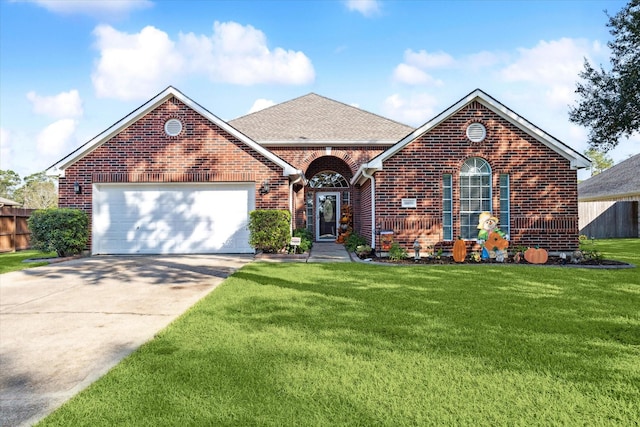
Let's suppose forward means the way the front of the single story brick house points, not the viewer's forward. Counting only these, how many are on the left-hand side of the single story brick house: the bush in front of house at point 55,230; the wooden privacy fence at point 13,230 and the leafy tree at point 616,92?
1

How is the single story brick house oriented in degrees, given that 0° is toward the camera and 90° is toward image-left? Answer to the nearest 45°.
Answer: approximately 0°

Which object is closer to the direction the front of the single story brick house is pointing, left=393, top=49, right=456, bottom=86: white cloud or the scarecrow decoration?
the scarecrow decoration

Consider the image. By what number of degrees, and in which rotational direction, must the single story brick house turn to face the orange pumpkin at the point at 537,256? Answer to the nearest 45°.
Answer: approximately 90° to its left

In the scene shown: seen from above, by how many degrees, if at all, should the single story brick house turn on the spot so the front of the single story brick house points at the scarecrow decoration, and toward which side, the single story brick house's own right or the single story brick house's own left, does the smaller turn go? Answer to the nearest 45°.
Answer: approximately 90° to the single story brick house's own left

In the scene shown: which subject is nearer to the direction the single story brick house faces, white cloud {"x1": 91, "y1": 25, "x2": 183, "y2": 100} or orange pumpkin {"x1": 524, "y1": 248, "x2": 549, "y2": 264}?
the orange pumpkin

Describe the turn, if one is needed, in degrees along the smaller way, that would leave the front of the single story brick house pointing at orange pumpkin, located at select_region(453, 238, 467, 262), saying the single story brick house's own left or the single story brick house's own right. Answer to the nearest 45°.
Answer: approximately 45° to the single story brick house's own left

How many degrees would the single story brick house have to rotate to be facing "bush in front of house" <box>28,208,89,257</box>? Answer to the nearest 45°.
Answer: approximately 90° to its right

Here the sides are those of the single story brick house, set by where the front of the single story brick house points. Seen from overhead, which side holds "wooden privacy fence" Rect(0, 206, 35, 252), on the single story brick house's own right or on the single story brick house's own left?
on the single story brick house's own right

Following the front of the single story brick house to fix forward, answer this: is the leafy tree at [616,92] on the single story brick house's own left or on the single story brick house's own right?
on the single story brick house's own left

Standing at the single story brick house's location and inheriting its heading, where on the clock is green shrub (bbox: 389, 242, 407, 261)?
The green shrub is roughly at 10 o'clock from the single story brick house.
